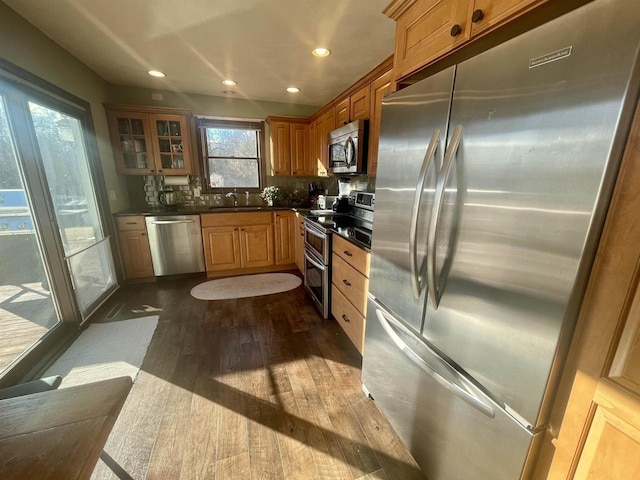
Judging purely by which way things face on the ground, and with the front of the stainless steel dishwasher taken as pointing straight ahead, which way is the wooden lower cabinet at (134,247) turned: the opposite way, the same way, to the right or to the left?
the same way

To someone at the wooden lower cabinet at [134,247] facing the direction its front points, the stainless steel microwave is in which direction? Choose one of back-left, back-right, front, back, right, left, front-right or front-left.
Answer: front-left

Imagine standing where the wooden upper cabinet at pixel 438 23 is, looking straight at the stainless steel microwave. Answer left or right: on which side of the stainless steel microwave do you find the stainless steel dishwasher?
left

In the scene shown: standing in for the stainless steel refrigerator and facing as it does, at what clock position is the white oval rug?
The white oval rug is roughly at 2 o'clock from the stainless steel refrigerator.

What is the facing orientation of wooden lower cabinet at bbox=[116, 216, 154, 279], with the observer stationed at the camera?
facing the viewer

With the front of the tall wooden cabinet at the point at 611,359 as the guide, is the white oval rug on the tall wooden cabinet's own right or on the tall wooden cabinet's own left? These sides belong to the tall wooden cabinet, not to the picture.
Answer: on the tall wooden cabinet's own right

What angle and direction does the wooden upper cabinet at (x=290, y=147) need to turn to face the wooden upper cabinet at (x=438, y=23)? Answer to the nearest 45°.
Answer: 0° — it already faces it

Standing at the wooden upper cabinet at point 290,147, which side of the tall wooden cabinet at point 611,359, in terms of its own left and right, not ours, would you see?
right

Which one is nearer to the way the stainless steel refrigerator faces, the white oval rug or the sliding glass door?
the sliding glass door

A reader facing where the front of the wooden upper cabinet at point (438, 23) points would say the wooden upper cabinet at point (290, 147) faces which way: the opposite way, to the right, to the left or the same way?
to the left

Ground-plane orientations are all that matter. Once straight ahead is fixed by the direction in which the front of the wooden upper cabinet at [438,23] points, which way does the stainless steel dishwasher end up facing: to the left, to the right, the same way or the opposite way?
to the left

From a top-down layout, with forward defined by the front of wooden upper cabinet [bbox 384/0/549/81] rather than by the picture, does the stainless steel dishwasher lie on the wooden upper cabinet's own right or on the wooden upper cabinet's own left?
on the wooden upper cabinet's own right

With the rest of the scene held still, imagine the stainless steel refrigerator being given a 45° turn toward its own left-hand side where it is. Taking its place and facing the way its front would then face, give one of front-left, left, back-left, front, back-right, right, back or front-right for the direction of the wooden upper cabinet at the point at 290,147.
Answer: back-right

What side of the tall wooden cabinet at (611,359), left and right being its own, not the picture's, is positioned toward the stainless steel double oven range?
right

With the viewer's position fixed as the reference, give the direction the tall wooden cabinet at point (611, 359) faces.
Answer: facing the viewer and to the left of the viewer

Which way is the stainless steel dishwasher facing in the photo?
toward the camera

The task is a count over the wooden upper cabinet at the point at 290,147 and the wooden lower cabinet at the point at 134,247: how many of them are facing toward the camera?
2

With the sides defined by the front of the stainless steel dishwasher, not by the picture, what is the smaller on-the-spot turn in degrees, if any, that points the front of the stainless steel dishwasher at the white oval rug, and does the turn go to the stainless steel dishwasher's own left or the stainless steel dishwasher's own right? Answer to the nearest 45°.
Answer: approximately 45° to the stainless steel dishwasher's own left
